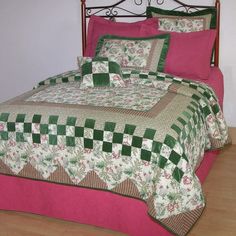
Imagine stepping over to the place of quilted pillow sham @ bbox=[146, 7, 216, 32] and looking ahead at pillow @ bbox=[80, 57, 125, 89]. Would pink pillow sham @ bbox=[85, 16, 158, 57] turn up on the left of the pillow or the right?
right

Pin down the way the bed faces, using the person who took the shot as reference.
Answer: facing the viewer and to the left of the viewer
